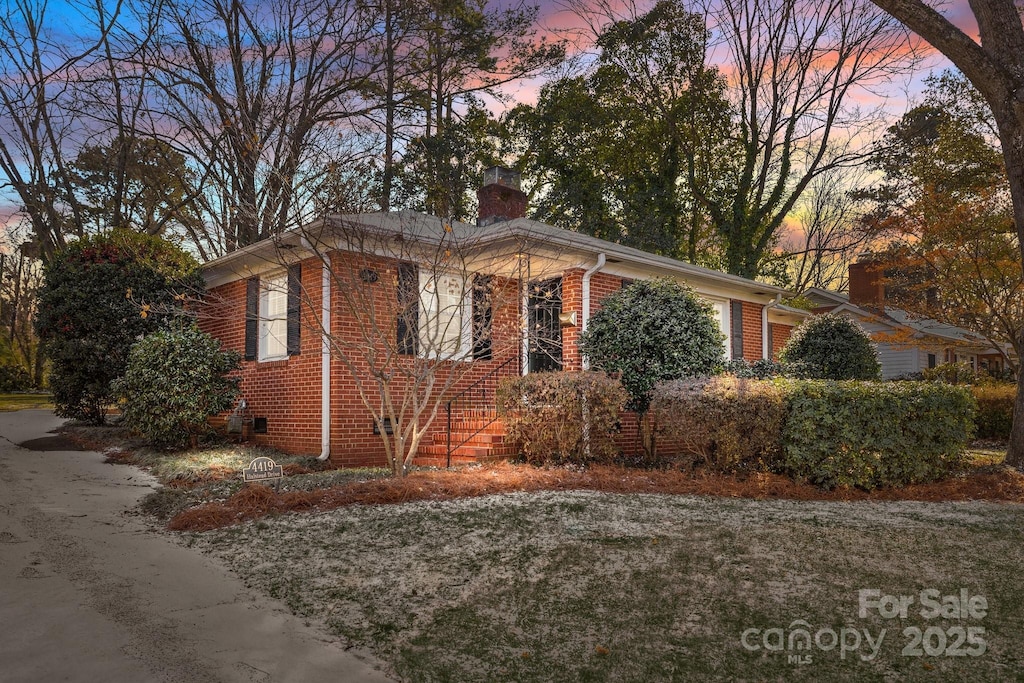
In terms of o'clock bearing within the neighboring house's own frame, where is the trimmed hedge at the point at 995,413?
The trimmed hedge is roughly at 1 o'clock from the neighboring house.

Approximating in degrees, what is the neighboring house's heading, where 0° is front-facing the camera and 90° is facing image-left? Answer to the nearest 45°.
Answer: approximately 315°

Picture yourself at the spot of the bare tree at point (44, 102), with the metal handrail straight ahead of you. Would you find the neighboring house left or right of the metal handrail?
left

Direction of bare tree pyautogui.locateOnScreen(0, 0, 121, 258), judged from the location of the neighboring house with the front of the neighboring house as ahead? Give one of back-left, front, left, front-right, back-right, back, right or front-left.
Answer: right

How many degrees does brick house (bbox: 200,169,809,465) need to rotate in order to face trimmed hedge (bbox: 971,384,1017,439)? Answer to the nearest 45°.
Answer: approximately 45° to its left

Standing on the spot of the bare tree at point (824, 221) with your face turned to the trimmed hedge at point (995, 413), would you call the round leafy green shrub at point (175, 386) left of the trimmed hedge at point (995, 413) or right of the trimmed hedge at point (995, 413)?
right

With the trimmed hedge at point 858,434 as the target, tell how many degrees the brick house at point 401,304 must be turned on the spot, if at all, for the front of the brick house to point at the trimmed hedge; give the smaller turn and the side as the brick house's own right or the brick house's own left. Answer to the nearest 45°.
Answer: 0° — it already faces it

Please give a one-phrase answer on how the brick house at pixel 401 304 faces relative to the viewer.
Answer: facing the viewer and to the right of the viewer

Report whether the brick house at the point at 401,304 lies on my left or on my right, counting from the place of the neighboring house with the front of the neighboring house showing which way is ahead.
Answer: on my right

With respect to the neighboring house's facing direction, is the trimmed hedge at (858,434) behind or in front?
in front

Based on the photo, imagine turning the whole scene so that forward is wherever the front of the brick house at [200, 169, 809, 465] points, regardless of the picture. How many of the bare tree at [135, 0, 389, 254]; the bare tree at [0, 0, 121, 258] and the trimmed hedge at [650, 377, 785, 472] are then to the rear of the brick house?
2

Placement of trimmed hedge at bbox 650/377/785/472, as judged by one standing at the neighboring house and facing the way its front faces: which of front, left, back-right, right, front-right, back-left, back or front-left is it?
front-right

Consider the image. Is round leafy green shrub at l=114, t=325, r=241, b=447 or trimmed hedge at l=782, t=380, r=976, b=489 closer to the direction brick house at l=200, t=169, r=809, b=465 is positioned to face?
the trimmed hedge

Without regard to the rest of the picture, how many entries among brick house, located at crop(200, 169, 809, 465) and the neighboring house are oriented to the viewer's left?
0
